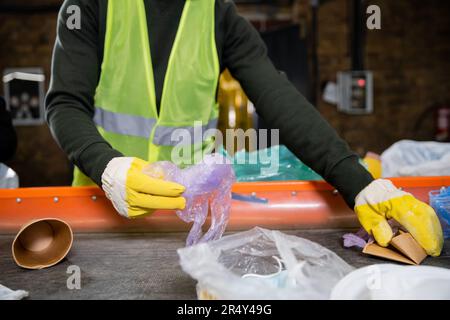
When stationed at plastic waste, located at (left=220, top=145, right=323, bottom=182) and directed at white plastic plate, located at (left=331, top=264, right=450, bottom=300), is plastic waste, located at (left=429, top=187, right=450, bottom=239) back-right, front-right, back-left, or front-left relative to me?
front-left

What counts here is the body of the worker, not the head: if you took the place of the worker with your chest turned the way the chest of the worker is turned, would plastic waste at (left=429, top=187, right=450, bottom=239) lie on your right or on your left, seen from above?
on your left

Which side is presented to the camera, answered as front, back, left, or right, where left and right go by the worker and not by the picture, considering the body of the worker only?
front

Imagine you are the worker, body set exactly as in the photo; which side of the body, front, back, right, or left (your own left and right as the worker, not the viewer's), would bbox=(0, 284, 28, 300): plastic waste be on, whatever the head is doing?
front

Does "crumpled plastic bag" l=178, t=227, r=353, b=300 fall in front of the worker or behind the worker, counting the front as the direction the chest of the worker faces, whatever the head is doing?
in front
